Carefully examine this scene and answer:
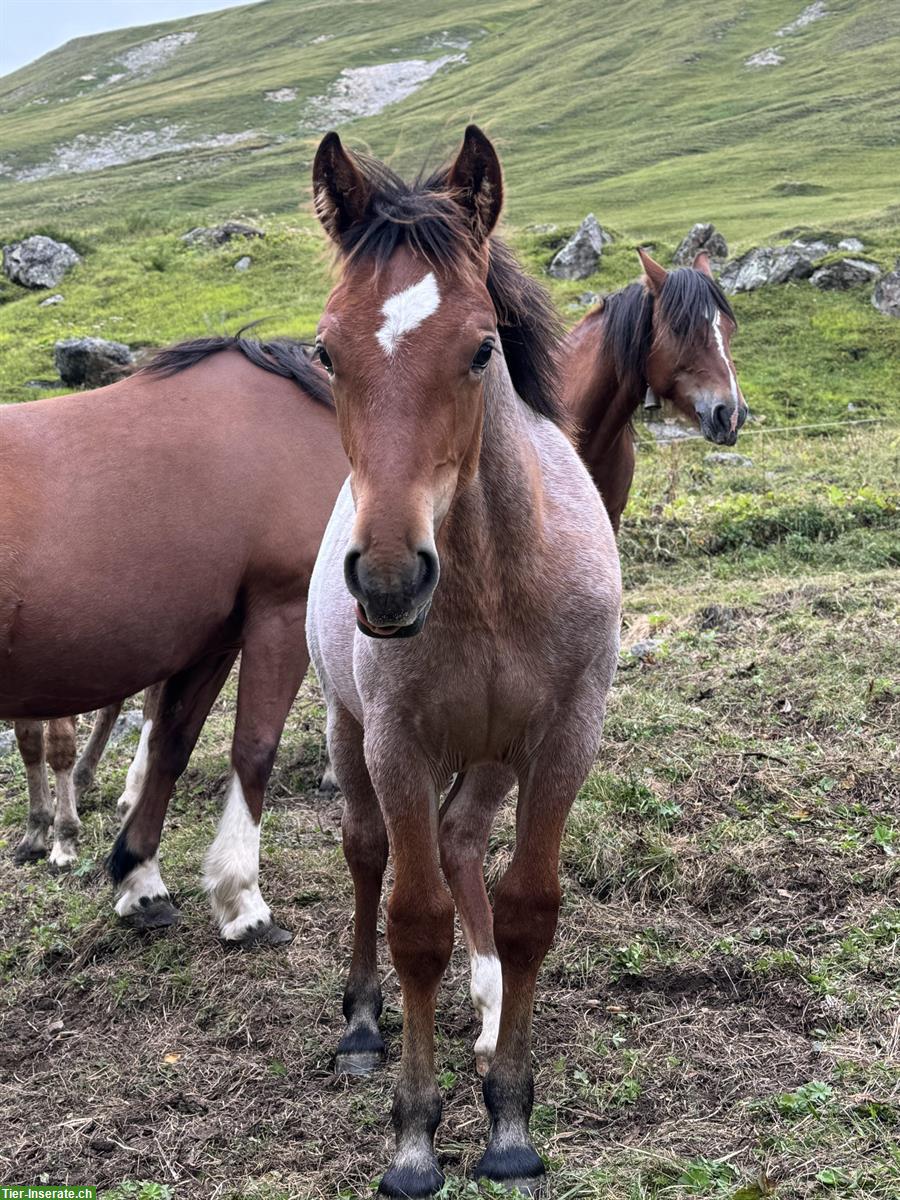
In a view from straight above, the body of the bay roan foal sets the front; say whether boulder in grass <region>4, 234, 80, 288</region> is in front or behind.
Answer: behind

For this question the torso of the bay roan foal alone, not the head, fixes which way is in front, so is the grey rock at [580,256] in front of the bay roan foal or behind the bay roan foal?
behind

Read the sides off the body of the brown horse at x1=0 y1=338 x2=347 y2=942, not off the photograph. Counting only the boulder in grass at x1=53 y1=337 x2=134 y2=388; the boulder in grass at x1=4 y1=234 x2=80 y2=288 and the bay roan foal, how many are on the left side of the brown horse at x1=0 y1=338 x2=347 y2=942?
2

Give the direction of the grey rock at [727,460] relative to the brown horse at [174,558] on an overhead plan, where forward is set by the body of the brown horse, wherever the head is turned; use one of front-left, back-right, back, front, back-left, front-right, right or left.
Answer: front-left

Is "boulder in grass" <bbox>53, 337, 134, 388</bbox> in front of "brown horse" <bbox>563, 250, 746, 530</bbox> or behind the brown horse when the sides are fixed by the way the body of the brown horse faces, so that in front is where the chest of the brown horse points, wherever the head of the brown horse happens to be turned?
behind

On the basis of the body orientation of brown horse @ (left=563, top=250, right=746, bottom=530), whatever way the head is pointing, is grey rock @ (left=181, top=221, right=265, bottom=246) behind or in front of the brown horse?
behind

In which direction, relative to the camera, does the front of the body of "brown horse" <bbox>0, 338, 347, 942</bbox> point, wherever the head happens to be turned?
to the viewer's right

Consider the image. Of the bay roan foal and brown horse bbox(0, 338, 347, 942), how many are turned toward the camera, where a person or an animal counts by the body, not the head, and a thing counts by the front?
1

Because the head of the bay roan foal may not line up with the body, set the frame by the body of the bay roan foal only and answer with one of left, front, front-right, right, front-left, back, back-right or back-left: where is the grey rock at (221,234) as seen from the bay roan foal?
back

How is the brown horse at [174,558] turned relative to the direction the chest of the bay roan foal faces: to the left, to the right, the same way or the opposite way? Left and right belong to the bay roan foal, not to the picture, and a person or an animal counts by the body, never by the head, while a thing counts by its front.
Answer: to the left
